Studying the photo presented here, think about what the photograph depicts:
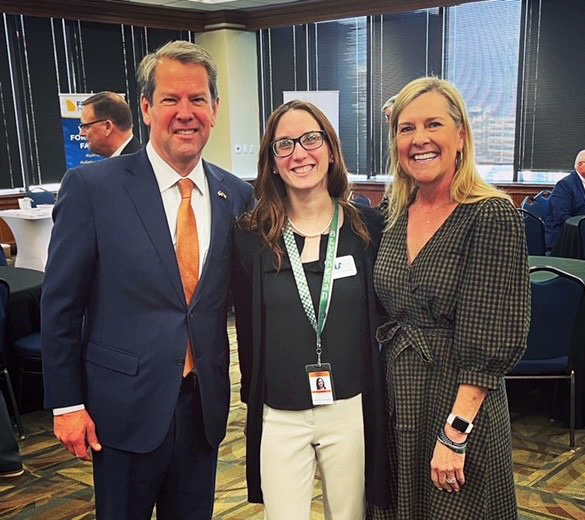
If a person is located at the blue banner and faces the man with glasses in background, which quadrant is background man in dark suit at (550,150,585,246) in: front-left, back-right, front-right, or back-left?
front-left

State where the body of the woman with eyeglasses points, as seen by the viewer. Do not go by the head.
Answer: toward the camera

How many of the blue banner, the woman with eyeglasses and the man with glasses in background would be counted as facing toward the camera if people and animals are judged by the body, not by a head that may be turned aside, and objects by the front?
2

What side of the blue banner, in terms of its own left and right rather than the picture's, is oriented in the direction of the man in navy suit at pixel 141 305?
front
